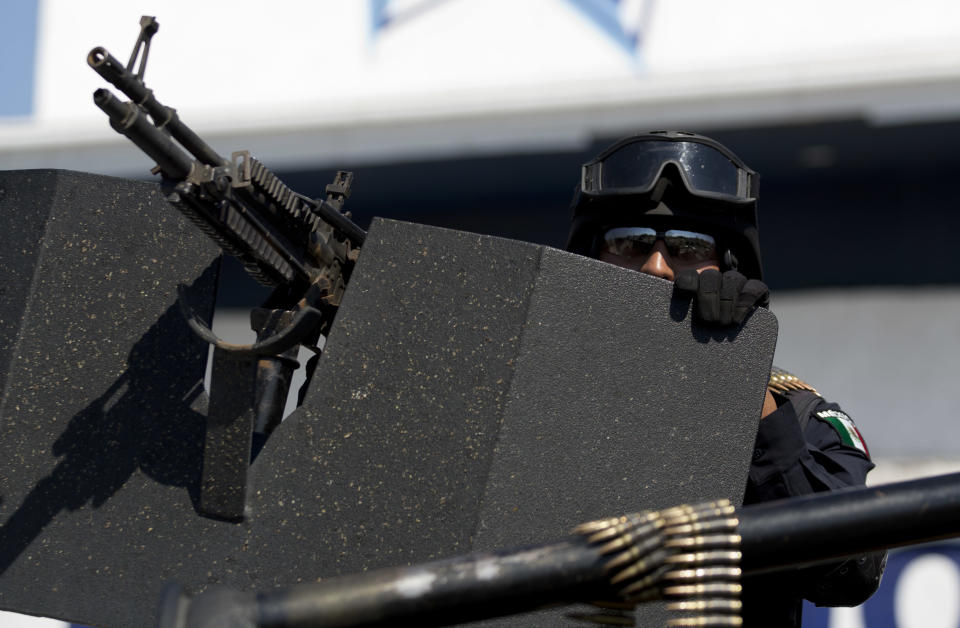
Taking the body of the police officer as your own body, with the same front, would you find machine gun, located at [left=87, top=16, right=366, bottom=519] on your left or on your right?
on your right

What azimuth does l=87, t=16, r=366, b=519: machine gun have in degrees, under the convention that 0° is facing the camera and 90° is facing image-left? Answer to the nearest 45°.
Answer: approximately 45°

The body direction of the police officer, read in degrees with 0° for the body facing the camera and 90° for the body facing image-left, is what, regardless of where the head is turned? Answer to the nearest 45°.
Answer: approximately 0°

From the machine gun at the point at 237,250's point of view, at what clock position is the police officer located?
The police officer is roughly at 7 o'clock from the machine gun.
